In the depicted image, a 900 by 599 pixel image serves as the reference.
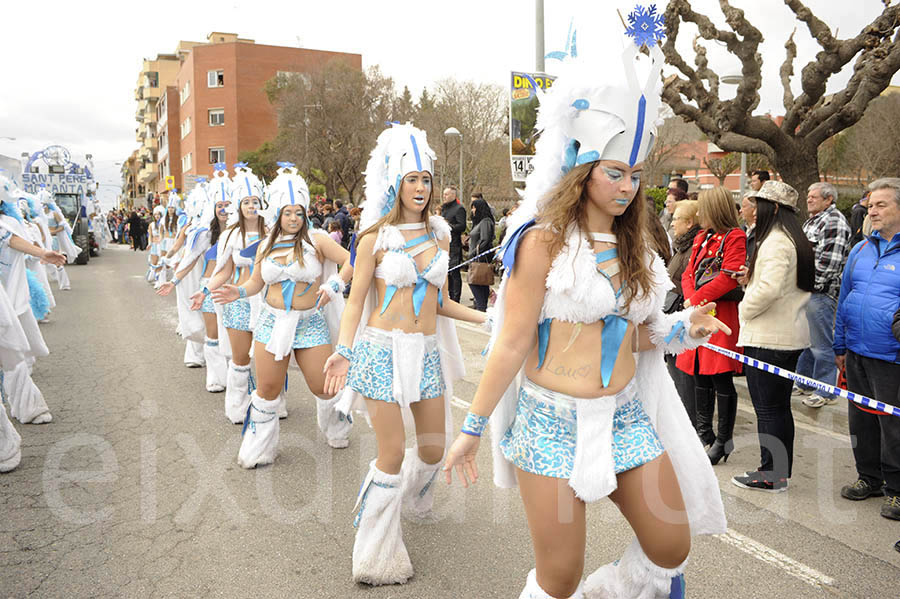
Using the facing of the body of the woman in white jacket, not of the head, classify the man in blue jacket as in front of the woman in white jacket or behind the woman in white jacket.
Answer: behind

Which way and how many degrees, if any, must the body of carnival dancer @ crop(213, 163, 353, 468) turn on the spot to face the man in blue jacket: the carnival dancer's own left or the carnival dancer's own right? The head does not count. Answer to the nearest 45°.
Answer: approximately 45° to the carnival dancer's own left

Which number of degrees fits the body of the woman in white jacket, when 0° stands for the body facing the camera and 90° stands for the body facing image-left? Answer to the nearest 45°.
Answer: approximately 90°

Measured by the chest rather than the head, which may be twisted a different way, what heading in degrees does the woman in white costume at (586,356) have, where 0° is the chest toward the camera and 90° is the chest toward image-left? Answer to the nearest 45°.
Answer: approximately 315°

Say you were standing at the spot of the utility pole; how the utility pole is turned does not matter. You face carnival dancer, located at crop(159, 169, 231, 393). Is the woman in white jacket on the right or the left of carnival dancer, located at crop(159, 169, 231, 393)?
left

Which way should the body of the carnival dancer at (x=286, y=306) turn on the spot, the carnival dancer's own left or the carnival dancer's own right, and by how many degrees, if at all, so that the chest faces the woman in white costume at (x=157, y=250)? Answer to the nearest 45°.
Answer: approximately 180°

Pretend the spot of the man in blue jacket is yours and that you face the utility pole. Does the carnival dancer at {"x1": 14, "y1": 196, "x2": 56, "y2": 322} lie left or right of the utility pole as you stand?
left

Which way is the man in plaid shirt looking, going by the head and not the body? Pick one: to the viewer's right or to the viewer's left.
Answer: to the viewer's left

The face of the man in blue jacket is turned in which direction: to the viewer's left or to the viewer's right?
to the viewer's left

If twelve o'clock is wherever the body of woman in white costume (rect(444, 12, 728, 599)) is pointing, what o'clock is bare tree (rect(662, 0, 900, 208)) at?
The bare tree is roughly at 8 o'clock from the woman in white costume.
